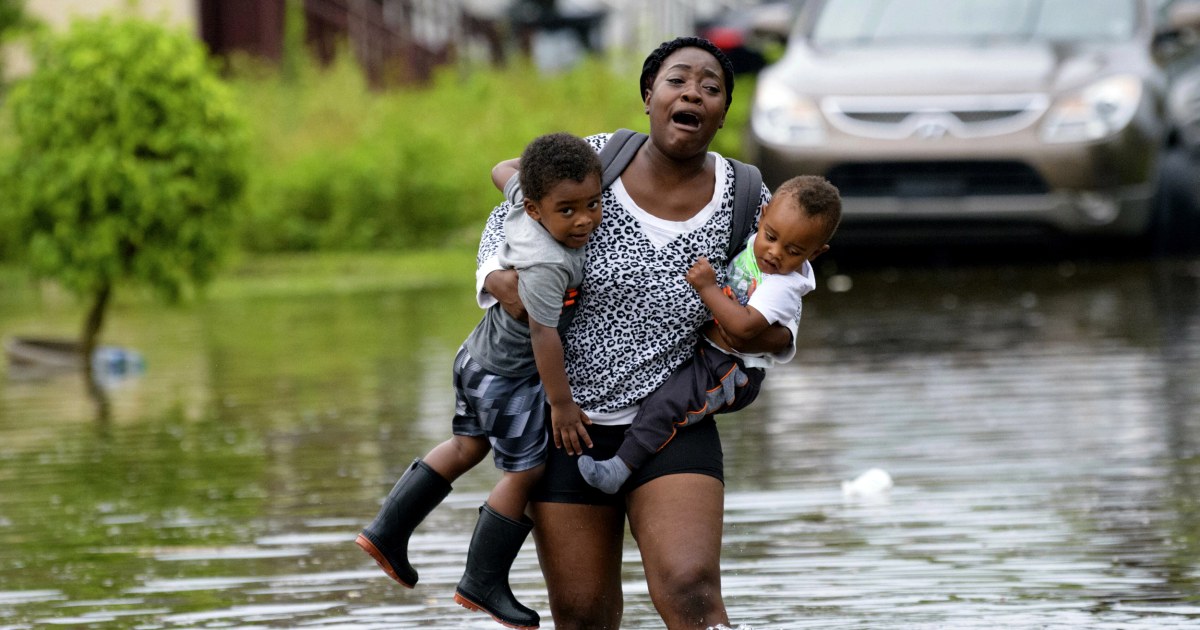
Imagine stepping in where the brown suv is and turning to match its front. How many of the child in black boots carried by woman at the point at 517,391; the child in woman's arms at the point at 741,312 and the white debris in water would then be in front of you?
3

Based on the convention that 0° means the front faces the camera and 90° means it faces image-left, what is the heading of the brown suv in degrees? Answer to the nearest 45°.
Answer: approximately 0°

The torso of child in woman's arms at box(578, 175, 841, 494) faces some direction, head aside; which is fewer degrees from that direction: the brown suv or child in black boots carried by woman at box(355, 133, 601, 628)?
the child in black boots carried by woman

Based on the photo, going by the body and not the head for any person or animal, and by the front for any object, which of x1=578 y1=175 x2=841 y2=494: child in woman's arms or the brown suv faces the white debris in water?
the brown suv

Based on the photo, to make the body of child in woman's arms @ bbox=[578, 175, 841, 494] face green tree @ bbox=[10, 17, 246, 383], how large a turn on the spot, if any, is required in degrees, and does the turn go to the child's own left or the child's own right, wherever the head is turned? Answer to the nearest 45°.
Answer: approximately 90° to the child's own right

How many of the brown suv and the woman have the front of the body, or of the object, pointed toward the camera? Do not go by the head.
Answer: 2

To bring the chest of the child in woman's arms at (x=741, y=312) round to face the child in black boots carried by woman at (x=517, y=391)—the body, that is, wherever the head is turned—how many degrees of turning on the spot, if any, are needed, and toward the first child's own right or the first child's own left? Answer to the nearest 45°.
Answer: approximately 45° to the first child's own right

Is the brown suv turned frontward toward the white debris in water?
yes

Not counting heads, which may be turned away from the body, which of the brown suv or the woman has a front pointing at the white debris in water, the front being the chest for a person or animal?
the brown suv

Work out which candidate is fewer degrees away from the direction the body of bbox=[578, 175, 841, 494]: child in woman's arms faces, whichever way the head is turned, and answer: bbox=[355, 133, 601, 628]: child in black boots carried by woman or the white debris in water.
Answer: the child in black boots carried by woman
